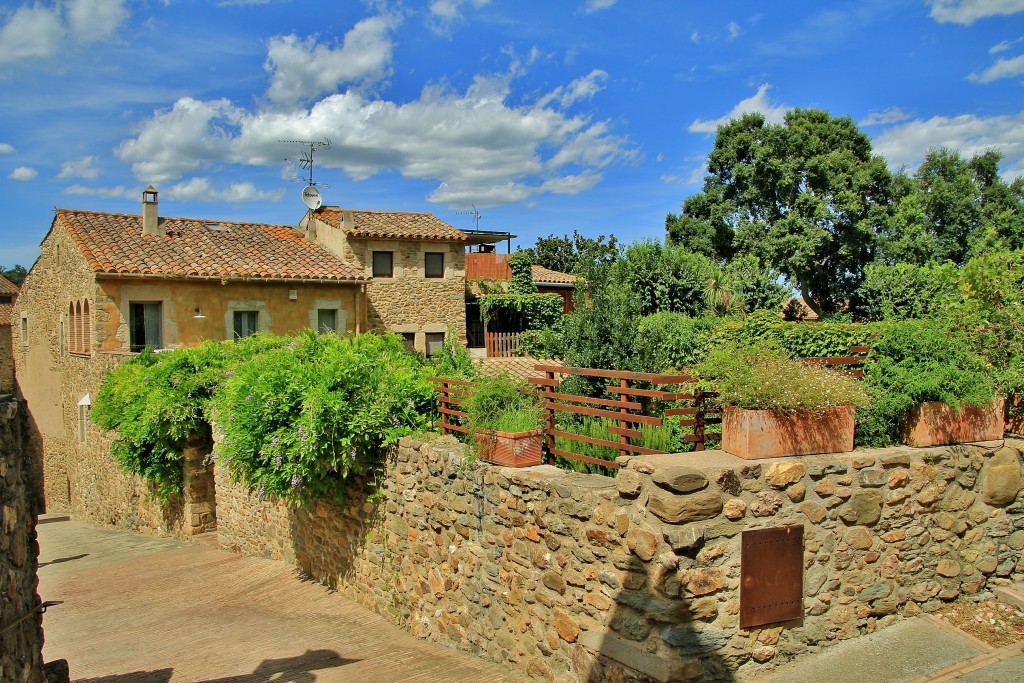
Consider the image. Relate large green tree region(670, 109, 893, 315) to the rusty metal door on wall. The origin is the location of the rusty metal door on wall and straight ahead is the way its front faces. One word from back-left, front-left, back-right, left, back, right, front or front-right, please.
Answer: back-left

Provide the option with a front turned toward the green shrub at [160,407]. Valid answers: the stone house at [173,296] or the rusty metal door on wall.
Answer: the stone house

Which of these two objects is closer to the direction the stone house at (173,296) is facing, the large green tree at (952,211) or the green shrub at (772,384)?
the green shrub

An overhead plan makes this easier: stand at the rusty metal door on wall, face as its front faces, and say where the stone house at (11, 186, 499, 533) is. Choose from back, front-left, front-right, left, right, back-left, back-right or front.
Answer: back

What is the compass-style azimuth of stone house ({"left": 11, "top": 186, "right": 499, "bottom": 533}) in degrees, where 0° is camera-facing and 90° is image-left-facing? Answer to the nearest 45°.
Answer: approximately 0°

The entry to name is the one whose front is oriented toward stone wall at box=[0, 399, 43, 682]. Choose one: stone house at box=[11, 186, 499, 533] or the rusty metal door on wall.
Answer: the stone house
